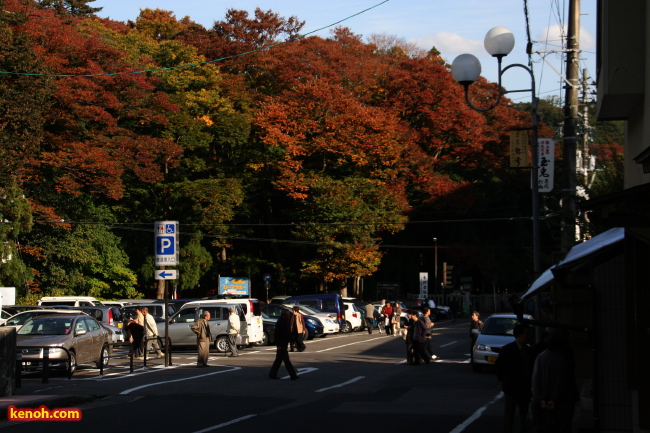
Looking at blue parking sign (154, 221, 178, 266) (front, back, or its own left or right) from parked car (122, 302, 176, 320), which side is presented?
back

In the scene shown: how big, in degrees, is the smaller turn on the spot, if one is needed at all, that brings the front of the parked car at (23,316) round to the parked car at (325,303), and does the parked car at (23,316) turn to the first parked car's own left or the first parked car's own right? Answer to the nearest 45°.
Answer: approximately 180°

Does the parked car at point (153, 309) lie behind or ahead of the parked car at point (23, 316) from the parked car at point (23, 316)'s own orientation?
behind

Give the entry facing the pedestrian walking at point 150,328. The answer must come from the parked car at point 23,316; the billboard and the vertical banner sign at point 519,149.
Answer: the billboard

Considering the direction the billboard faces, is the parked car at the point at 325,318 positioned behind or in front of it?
in front

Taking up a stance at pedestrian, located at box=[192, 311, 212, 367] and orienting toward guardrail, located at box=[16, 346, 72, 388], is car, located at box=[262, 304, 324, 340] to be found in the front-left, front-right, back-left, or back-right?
back-right

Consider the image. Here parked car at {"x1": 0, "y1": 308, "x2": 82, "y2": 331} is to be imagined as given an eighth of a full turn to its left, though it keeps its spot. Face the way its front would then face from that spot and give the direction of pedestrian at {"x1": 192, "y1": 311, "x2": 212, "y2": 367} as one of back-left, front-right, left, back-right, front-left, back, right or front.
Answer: front-left

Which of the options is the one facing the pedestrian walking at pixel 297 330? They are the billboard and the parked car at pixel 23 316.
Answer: the billboard
